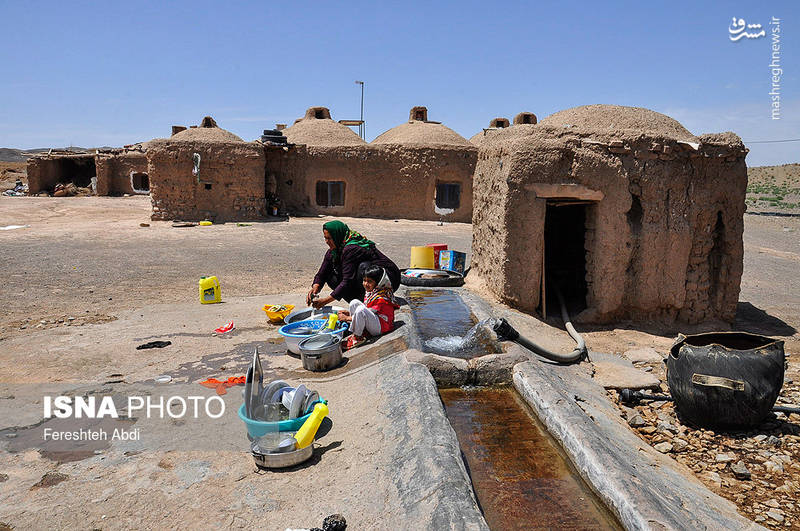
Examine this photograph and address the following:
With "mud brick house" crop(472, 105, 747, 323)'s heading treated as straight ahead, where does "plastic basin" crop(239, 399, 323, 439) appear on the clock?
The plastic basin is roughly at 1 o'clock from the mud brick house.

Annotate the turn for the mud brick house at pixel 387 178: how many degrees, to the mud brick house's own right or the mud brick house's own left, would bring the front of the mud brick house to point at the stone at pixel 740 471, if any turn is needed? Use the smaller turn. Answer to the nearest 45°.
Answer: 0° — it already faces it

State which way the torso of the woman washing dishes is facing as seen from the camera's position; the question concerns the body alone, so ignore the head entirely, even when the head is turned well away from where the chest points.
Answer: to the viewer's left

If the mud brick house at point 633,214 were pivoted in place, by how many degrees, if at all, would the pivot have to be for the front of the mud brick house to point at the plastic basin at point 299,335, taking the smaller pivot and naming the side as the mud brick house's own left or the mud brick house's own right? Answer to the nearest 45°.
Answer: approximately 45° to the mud brick house's own right

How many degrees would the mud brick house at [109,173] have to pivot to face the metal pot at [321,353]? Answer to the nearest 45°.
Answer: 0° — it already faces it
